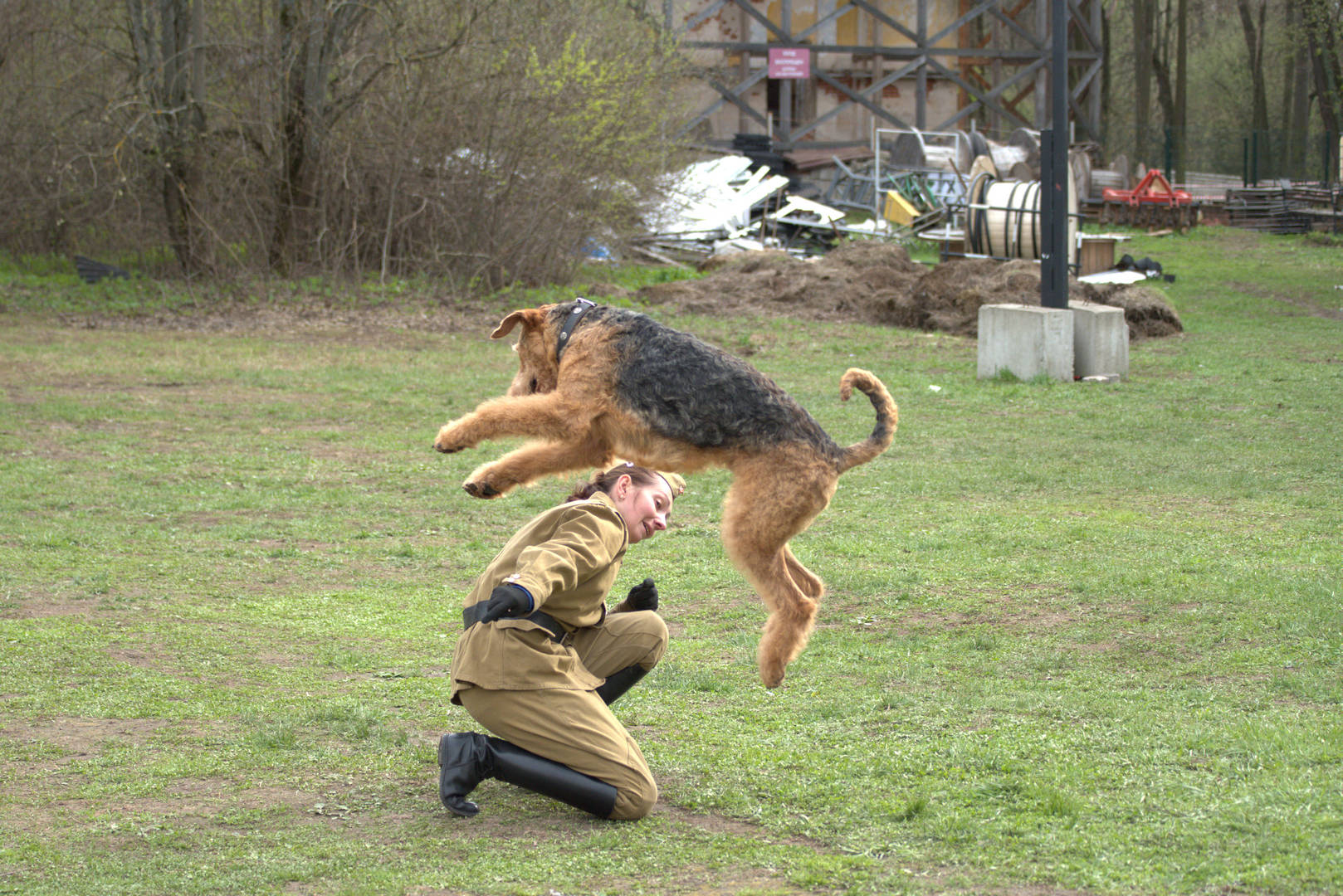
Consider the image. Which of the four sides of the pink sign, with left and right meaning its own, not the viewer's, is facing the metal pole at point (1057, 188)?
front

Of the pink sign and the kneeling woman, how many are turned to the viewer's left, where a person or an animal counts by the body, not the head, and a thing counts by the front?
0

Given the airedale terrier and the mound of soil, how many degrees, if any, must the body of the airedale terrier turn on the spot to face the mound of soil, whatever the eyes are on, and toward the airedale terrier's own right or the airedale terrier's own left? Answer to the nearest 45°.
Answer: approximately 90° to the airedale terrier's own right

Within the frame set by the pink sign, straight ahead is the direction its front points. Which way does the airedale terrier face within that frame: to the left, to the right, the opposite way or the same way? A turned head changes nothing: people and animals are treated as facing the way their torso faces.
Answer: to the right

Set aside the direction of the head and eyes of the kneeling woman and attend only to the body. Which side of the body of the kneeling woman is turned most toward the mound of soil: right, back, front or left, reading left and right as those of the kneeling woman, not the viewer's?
left

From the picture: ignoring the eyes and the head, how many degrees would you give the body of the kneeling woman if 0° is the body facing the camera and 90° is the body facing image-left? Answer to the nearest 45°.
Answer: approximately 270°

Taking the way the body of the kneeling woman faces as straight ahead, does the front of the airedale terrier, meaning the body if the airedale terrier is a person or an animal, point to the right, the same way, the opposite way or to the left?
the opposite way

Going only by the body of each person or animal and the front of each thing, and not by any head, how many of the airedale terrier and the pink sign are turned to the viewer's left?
1

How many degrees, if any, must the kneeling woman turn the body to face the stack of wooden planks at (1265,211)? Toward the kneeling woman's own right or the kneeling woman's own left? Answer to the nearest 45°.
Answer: approximately 45° to the kneeling woman's own left

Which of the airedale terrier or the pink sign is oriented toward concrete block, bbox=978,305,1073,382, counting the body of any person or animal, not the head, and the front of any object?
the pink sign

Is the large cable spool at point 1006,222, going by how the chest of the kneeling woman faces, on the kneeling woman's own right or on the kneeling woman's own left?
on the kneeling woman's own left

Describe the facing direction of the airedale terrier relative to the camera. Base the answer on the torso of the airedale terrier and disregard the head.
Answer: to the viewer's left

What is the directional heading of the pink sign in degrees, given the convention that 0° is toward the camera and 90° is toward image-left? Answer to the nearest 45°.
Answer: approximately 0°
